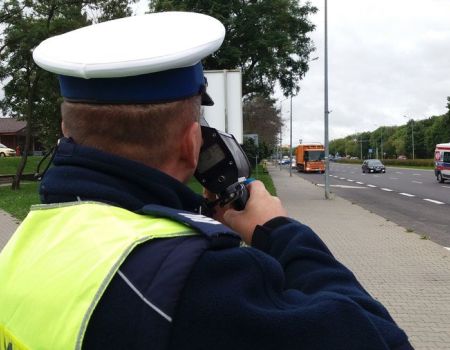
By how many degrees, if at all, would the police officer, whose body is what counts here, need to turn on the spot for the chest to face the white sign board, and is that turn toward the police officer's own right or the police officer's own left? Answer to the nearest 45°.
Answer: approximately 45° to the police officer's own left

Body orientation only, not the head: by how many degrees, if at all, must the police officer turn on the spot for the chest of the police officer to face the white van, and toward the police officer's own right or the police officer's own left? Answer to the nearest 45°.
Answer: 0° — they already face it

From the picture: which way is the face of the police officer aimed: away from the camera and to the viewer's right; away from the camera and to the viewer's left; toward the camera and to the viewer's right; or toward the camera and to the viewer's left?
away from the camera and to the viewer's right

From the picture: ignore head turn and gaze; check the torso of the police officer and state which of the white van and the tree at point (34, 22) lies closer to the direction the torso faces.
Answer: the white van

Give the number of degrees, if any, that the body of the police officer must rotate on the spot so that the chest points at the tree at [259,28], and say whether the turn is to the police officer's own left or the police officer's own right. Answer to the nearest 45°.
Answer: approximately 45° to the police officer's own left

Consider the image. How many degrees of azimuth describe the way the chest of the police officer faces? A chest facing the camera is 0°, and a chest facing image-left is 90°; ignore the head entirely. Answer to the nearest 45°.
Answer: approximately 225°

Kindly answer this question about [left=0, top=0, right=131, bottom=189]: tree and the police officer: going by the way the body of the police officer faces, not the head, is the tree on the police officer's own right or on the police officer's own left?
on the police officer's own left
